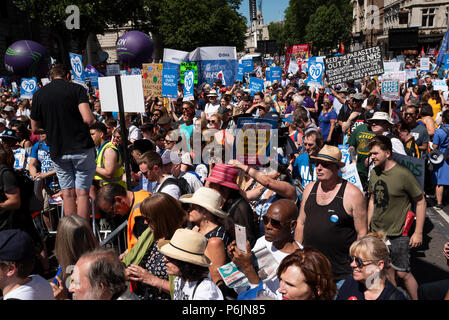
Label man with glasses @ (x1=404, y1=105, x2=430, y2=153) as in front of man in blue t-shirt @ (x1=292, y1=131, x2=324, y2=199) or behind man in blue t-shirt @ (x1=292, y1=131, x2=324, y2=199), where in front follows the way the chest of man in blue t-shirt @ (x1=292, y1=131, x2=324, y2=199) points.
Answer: behind

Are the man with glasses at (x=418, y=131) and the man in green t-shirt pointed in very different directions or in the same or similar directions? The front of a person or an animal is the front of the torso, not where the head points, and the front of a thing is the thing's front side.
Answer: same or similar directions

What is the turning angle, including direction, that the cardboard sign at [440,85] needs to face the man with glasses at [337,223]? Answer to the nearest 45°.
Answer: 0° — it already faces them

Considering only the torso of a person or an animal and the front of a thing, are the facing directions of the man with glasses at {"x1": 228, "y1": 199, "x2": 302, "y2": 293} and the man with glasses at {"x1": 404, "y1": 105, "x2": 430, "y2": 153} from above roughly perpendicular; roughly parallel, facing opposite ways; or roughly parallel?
roughly parallel

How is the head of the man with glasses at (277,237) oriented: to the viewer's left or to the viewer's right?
to the viewer's left

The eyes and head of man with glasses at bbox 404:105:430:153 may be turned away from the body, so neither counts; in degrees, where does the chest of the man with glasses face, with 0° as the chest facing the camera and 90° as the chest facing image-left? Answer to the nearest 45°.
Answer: approximately 45°

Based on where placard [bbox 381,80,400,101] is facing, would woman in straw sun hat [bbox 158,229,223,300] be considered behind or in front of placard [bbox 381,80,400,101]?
in front

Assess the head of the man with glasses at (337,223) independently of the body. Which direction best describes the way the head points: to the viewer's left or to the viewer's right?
to the viewer's left

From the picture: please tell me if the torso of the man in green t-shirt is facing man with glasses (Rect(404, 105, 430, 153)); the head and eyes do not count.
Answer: no

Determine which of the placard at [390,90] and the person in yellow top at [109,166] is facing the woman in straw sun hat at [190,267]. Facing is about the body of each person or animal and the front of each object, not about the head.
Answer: the placard

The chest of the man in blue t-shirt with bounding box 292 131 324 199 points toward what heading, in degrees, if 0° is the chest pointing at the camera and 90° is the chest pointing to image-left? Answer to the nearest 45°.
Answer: approximately 45°

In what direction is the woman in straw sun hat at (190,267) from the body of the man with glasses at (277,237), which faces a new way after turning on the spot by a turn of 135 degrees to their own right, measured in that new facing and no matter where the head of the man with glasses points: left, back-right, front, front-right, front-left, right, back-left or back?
back-left

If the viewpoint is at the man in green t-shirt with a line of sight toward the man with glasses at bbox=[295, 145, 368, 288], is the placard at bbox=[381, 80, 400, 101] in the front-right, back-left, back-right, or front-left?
back-right

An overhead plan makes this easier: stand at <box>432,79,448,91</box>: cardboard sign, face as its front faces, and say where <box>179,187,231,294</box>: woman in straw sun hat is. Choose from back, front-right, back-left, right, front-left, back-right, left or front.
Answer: front

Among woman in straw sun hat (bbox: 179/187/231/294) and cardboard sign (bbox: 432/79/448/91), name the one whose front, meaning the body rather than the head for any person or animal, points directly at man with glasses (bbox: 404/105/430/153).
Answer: the cardboard sign

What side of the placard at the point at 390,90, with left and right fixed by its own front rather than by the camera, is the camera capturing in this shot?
front
